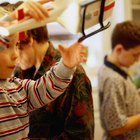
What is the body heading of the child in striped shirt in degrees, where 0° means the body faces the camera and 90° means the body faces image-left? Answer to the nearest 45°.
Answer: approximately 315°
